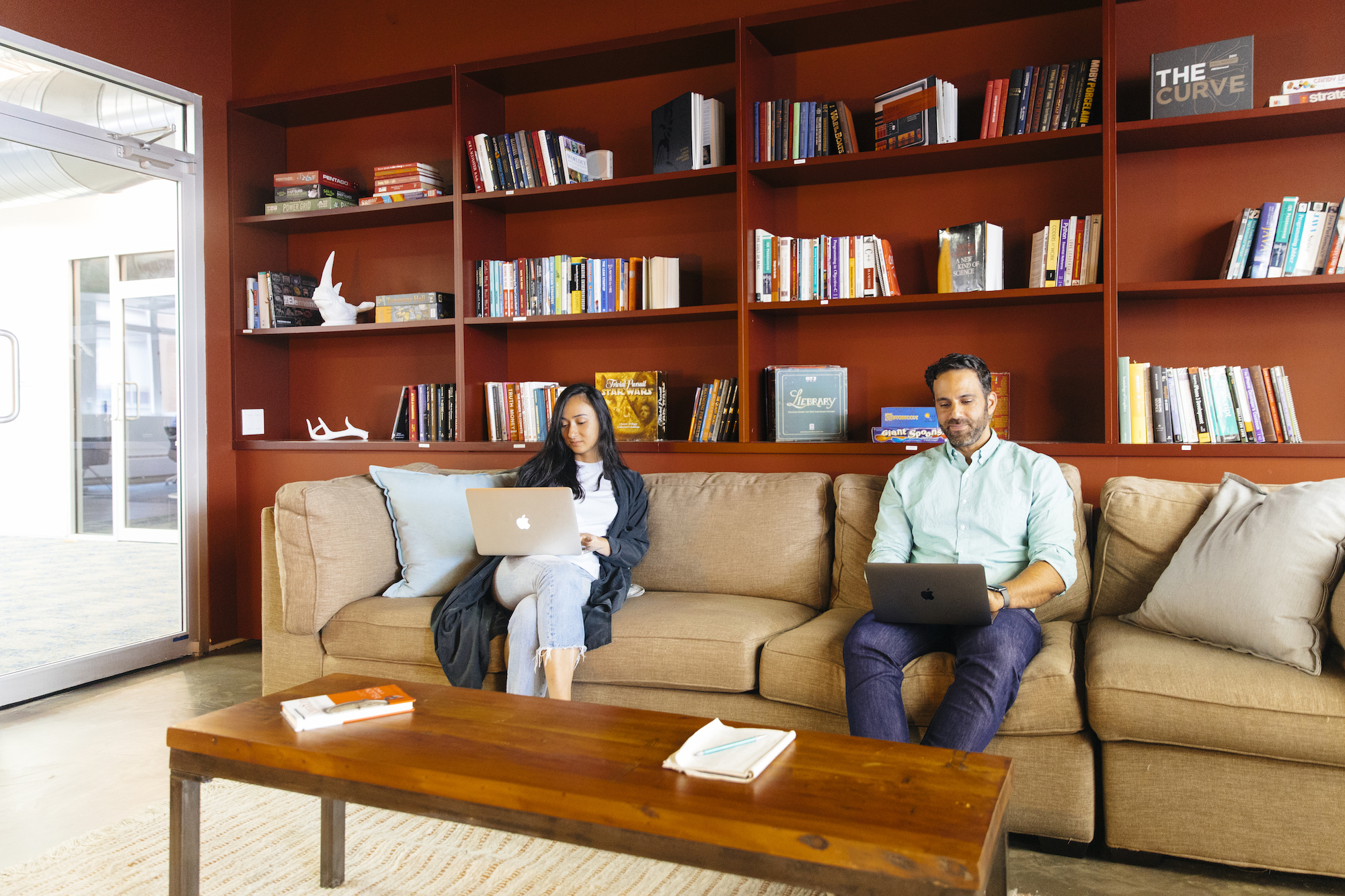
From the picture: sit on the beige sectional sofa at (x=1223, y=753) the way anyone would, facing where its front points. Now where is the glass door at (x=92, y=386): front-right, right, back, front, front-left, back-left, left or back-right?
right

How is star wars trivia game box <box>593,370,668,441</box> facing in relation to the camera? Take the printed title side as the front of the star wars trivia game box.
toward the camera

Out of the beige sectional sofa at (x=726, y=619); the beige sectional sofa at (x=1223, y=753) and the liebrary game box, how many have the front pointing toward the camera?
3

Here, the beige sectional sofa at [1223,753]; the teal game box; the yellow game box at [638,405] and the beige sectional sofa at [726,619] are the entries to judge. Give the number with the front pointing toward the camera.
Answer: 4

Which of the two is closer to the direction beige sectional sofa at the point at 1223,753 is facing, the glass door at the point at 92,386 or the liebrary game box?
the glass door

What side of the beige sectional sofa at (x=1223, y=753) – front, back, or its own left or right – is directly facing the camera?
front

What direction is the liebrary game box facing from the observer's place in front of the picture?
facing the viewer

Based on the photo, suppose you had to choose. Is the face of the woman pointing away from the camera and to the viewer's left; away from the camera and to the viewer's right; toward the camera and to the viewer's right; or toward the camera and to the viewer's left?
toward the camera and to the viewer's left

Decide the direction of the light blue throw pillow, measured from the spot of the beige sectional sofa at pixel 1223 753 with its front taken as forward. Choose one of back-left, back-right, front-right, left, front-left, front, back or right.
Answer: right

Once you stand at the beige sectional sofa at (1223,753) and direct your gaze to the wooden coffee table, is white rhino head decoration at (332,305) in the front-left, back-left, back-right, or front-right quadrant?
front-right

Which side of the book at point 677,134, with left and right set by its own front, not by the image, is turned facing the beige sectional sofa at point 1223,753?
left

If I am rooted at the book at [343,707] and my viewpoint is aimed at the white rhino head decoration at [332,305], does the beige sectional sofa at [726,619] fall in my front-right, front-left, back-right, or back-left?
front-right

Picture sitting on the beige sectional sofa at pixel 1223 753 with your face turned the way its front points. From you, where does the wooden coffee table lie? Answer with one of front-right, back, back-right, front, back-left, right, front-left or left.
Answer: front-right

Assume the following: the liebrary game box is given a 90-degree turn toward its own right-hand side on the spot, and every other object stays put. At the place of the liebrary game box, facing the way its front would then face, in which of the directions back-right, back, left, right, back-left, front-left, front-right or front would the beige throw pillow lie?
back-left
